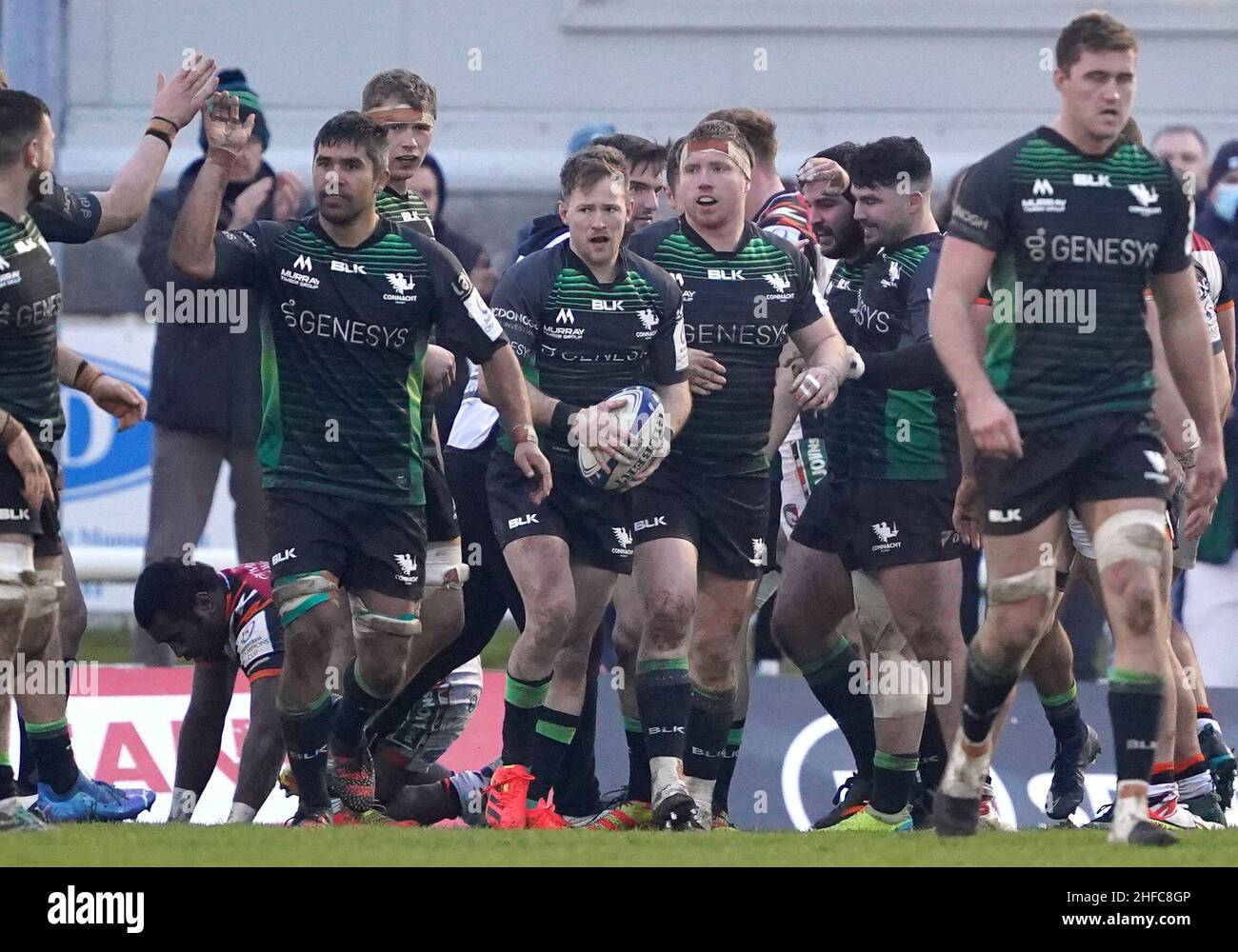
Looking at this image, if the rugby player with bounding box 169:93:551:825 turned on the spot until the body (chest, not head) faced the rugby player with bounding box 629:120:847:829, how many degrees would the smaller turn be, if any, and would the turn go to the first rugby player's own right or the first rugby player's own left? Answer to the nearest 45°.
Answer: approximately 90° to the first rugby player's own left

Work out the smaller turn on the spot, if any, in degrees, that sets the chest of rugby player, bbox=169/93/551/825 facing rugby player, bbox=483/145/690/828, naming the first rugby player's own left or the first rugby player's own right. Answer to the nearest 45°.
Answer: approximately 135° to the first rugby player's own left

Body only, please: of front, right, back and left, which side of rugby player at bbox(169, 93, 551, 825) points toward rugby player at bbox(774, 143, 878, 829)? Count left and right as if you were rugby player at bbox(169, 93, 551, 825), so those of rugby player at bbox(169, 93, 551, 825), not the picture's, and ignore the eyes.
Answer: left

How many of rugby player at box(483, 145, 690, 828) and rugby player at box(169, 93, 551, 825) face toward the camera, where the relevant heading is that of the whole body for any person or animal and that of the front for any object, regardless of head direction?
2

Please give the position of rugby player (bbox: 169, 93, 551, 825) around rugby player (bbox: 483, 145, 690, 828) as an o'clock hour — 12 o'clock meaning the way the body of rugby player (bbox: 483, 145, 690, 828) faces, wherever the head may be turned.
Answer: rugby player (bbox: 169, 93, 551, 825) is roughly at 2 o'clock from rugby player (bbox: 483, 145, 690, 828).

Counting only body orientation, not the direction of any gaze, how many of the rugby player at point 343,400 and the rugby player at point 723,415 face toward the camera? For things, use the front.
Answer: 2

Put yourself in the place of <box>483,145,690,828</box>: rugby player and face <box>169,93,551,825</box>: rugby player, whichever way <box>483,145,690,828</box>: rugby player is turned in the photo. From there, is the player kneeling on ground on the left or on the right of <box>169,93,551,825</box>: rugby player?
right

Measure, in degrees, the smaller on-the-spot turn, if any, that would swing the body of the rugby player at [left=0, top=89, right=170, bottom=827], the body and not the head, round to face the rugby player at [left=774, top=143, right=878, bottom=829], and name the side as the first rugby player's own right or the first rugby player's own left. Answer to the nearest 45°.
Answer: approximately 45° to the first rugby player's own left

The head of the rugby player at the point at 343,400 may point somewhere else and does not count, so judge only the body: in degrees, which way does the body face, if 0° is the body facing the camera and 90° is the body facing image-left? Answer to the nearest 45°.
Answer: approximately 0°

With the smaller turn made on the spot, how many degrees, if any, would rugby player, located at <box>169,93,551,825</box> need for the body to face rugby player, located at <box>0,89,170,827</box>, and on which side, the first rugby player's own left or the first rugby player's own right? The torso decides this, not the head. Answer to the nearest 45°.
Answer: approximately 90° to the first rugby player's own right
